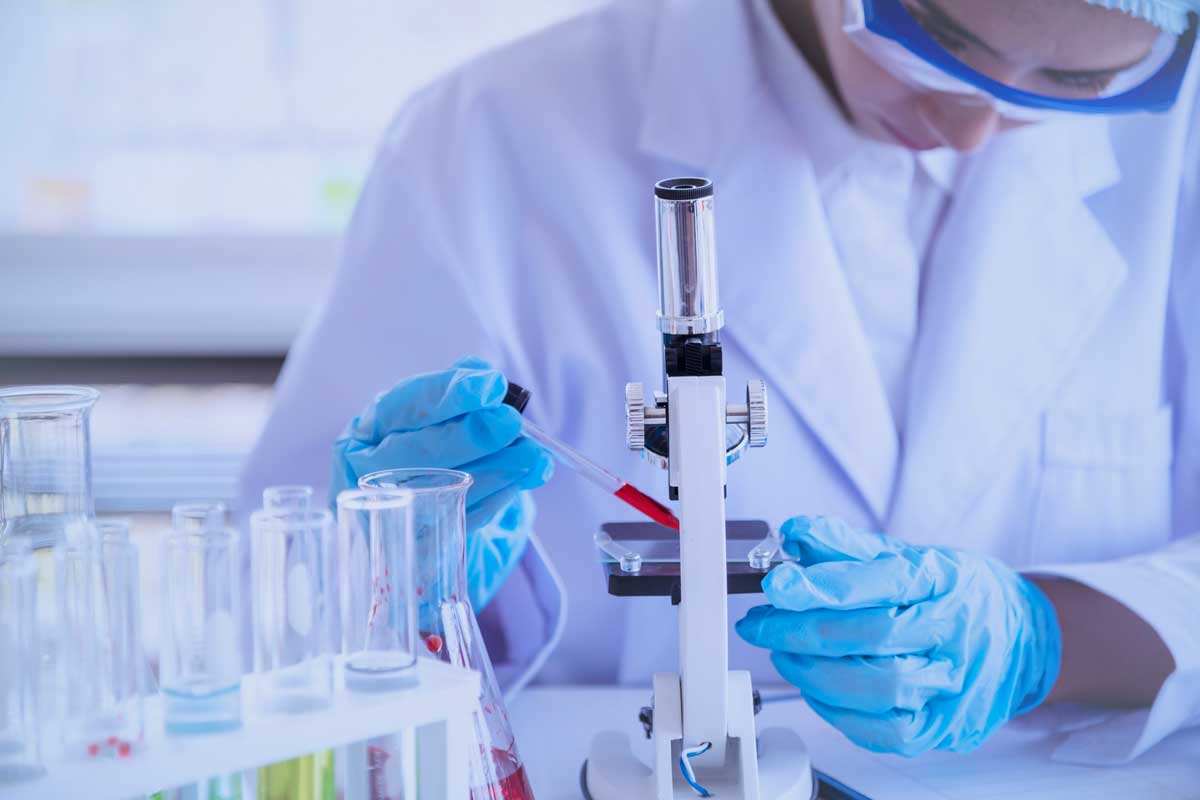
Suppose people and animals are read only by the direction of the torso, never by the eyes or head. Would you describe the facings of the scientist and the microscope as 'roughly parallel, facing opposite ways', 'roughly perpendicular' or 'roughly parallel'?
roughly parallel, facing opposite ways

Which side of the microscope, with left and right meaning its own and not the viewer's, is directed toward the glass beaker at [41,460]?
left

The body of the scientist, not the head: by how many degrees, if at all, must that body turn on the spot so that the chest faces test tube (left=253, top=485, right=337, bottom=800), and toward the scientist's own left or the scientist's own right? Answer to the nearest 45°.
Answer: approximately 45° to the scientist's own right

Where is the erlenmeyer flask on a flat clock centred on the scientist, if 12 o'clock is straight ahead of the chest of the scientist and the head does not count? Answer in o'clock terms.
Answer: The erlenmeyer flask is roughly at 1 o'clock from the scientist.

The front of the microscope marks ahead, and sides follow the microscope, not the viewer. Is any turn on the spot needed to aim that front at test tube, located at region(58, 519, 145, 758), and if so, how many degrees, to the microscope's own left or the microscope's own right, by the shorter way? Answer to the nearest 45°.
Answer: approximately 135° to the microscope's own left

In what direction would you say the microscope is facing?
away from the camera

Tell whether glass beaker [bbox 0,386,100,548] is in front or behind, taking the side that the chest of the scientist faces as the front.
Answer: in front

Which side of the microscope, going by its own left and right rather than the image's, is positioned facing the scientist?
front

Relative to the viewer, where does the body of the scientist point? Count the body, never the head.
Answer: toward the camera

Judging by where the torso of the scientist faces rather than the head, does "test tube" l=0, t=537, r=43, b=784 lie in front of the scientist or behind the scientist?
in front

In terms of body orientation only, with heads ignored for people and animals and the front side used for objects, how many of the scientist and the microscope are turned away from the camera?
1
